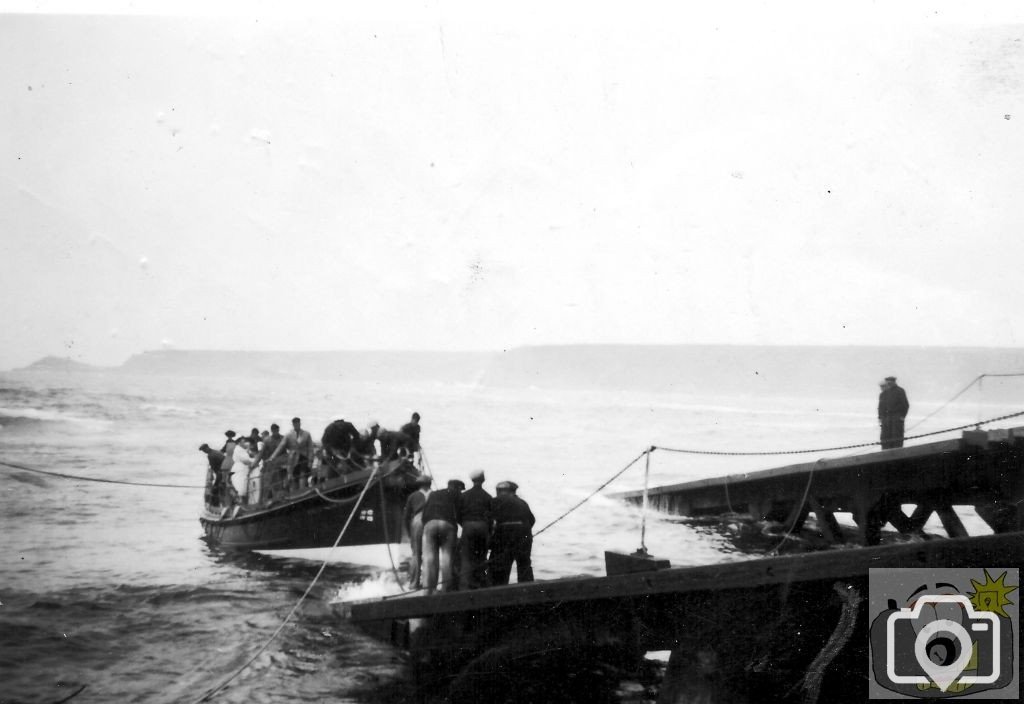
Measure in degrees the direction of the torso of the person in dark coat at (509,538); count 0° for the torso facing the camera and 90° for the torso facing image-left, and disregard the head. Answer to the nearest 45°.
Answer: approximately 180°

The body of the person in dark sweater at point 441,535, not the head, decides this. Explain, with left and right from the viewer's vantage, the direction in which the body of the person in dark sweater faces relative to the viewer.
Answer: facing away from the viewer and to the right of the viewer
